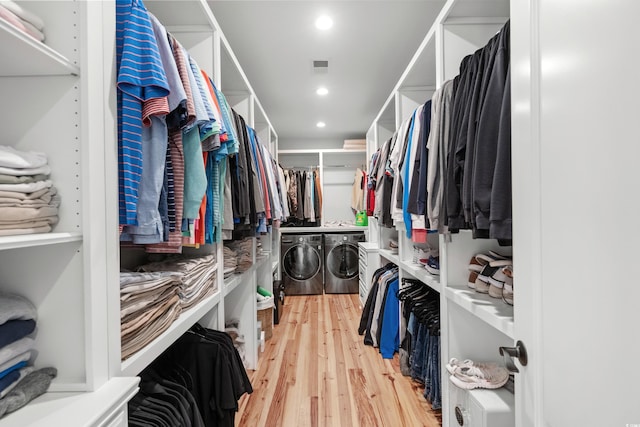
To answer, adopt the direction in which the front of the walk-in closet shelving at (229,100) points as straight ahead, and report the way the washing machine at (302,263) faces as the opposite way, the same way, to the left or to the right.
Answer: to the right

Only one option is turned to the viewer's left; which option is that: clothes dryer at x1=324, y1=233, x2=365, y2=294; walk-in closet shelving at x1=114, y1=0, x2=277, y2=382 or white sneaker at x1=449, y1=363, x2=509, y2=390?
the white sneaker

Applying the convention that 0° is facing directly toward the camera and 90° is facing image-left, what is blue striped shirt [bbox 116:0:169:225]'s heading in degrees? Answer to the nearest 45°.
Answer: approximately 0°

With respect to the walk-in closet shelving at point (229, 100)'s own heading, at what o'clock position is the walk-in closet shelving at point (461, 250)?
the walk-in closet shelving at point (461, 250) is roughly at 1 o'clock from the walk-in closet shelving at point (229, 100).
